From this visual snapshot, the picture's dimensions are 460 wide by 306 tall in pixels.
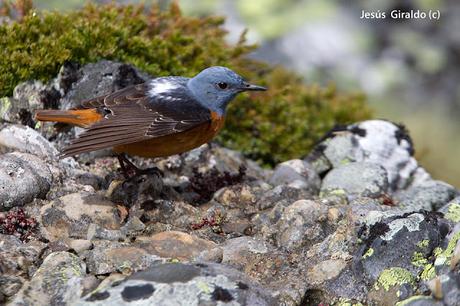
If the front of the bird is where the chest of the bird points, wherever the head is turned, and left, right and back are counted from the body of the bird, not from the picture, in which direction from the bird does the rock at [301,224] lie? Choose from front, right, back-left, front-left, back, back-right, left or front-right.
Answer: front-right

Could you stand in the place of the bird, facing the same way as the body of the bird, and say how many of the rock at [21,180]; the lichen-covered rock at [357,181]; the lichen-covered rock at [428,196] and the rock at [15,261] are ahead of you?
2

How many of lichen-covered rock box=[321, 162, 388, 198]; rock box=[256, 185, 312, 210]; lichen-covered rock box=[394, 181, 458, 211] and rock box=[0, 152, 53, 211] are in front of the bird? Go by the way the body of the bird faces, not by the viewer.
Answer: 3

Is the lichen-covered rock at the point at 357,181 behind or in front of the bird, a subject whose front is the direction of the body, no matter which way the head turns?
in front

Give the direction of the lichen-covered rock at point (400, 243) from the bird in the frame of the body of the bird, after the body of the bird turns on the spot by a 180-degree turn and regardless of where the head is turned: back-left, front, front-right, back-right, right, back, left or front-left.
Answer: back-left

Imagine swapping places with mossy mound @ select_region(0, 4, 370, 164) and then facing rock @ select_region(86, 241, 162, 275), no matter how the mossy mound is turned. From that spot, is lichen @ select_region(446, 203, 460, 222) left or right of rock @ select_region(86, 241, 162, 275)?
left

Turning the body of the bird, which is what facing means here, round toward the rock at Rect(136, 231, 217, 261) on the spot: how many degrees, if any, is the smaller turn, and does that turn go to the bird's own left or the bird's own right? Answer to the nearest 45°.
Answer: approximately 90° to the bird's own right

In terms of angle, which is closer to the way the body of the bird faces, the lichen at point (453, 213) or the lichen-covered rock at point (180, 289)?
the lichen

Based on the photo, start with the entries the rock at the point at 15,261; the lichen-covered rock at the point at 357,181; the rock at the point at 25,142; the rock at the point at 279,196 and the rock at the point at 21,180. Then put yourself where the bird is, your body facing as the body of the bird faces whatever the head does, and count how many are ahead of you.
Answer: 2

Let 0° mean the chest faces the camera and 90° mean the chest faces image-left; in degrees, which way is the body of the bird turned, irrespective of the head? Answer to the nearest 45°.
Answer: approximately 270°

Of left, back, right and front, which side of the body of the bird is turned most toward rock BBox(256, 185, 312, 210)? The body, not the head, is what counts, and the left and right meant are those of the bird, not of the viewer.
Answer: front

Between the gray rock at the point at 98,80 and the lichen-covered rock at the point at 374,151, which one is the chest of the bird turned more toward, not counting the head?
the lichen-covered rock

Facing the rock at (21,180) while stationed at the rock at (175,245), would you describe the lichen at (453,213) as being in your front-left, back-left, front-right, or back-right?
back-right

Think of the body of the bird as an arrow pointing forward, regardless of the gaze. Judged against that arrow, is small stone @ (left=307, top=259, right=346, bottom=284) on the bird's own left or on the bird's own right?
on the bird's own right

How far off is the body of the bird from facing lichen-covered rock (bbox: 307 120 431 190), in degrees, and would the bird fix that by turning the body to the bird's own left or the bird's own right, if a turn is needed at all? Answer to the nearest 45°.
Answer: approximately 45° to the bird's own left

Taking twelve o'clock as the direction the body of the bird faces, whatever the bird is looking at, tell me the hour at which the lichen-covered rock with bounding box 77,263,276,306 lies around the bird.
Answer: The lichen-covered rock is roughly at 3 o'clock from the bird.

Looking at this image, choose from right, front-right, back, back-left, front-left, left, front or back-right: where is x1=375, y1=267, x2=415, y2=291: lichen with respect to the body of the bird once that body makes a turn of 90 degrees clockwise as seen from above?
front-left

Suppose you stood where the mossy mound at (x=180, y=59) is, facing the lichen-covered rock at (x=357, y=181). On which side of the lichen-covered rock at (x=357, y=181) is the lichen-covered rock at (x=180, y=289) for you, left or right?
right

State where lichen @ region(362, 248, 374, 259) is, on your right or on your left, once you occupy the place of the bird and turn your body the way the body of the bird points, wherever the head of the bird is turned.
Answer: on your right
